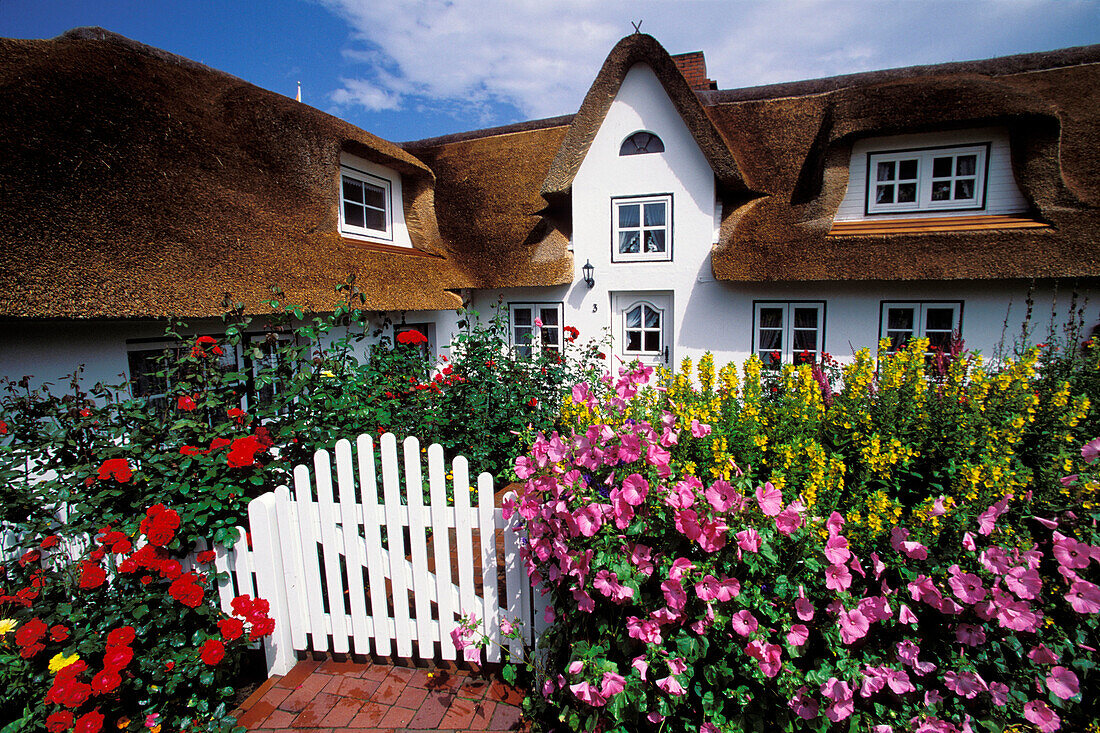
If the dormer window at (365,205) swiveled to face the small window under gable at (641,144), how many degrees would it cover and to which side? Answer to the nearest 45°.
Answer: approximately 45° to its left

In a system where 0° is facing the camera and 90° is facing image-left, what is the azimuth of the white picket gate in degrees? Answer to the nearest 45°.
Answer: approximately 0°

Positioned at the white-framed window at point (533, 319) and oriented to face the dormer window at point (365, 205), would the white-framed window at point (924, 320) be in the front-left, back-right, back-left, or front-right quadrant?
back-left

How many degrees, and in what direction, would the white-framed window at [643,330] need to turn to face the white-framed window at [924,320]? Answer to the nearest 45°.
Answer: approximately 90° to its left

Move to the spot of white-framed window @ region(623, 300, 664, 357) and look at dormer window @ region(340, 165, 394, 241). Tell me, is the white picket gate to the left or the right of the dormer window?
left

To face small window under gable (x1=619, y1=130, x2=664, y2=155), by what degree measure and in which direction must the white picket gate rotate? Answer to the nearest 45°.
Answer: approximately 135° to its left

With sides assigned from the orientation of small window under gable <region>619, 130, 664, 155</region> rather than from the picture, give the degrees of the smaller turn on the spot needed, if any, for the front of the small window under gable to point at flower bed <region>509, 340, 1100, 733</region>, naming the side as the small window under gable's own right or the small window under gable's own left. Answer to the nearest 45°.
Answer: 0° — it already faces it

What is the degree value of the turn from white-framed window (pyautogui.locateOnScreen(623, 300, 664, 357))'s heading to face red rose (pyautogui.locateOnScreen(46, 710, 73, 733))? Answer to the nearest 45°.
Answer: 0° — it already faces it

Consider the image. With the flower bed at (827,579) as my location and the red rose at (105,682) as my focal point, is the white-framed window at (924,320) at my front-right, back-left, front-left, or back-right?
back-right
